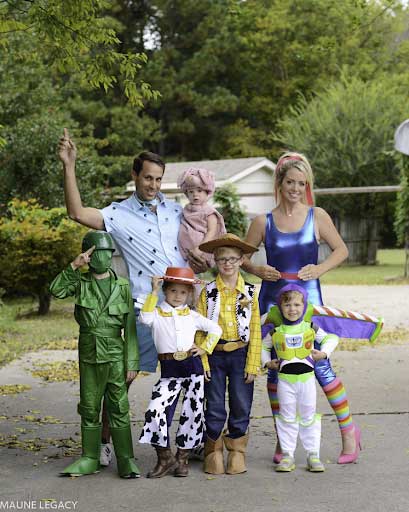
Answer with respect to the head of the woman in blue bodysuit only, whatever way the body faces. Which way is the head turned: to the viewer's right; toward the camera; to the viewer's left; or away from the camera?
toward the camera

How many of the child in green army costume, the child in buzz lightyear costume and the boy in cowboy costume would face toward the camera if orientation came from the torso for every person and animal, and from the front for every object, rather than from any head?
3

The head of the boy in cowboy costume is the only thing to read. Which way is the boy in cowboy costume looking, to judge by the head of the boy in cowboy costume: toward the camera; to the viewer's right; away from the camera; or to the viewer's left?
toward the camera

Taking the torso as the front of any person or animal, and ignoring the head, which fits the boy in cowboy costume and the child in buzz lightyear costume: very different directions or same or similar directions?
same or similar directions

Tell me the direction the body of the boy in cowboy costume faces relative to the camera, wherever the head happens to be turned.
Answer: toward the camera

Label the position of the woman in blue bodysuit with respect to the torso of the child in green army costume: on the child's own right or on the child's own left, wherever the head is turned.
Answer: on the child's own left

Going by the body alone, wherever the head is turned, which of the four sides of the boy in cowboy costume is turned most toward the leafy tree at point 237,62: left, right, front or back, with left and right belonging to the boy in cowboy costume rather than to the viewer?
back

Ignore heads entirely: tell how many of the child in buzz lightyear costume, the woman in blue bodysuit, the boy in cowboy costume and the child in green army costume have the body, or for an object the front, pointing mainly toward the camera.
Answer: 4

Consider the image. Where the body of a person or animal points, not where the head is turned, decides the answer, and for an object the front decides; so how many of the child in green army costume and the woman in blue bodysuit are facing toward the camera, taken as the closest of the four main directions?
2

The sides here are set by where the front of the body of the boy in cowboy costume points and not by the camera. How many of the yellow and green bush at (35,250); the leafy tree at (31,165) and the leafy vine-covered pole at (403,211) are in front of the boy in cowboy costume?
0

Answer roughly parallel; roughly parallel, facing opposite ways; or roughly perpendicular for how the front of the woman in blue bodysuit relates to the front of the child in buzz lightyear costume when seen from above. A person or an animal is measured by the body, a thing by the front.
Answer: roughly parallel

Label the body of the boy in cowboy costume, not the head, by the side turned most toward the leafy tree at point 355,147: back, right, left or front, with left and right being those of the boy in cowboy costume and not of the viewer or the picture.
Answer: back

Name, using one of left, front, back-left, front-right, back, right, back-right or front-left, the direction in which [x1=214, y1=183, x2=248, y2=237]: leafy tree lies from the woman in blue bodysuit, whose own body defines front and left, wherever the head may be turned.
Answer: back

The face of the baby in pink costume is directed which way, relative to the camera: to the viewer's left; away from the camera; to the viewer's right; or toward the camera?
toward the camera

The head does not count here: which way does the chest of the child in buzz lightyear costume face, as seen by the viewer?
toward the camera

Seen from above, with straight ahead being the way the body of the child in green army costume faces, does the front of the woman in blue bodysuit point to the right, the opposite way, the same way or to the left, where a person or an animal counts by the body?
the same way

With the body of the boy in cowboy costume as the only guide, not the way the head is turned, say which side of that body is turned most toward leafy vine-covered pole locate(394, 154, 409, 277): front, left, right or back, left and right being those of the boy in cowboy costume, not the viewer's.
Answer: back
